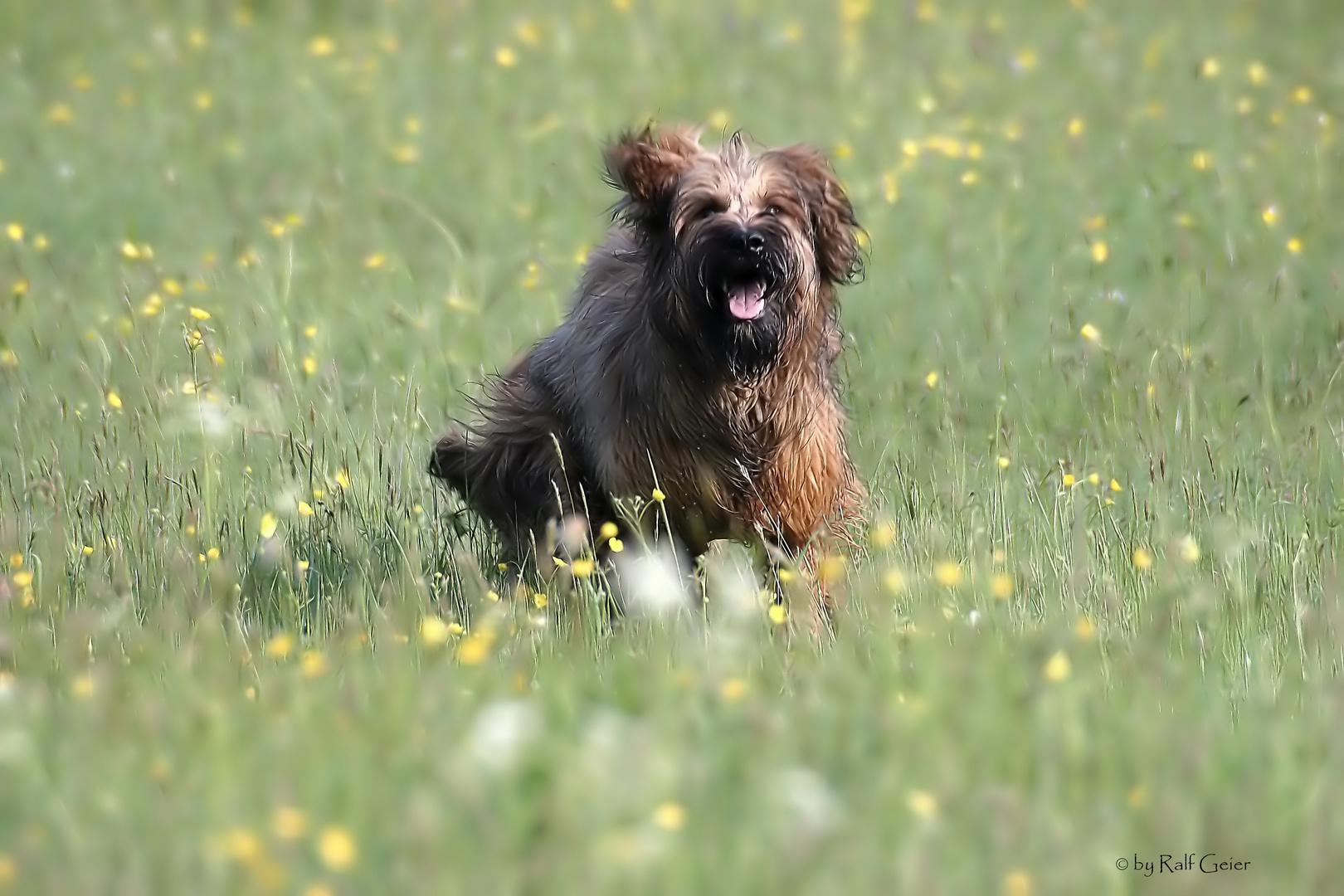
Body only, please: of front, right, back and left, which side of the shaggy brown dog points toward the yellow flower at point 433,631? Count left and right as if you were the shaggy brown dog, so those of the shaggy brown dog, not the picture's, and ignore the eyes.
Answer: right

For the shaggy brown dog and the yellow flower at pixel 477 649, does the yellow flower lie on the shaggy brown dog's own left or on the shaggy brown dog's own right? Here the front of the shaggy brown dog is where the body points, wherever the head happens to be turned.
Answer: on the shaggy brown dog's own right

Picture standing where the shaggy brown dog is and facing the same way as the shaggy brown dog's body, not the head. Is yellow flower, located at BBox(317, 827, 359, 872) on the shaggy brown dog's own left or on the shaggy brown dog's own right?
on the shaggy brown dog's own right

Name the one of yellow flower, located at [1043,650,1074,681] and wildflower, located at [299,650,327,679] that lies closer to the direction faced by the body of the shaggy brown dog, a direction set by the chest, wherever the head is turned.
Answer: the yellow flower

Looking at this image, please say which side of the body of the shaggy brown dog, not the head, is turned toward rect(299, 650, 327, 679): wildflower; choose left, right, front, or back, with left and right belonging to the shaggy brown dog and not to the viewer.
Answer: right

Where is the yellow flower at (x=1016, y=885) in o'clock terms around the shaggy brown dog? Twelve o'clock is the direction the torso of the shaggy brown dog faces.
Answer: The yellow flower is roughly at 1 o'clock from the shaggy brown dog.

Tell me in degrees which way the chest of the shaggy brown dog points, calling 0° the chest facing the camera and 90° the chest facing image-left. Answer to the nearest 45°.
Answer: approximately 315°

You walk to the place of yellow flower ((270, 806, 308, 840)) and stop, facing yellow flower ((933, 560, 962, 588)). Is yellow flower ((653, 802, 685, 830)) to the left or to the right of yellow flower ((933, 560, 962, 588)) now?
right

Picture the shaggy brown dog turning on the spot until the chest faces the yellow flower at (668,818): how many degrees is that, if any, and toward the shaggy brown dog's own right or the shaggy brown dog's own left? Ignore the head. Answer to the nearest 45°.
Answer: approximately 45° to the shaggy brown dog's own right
